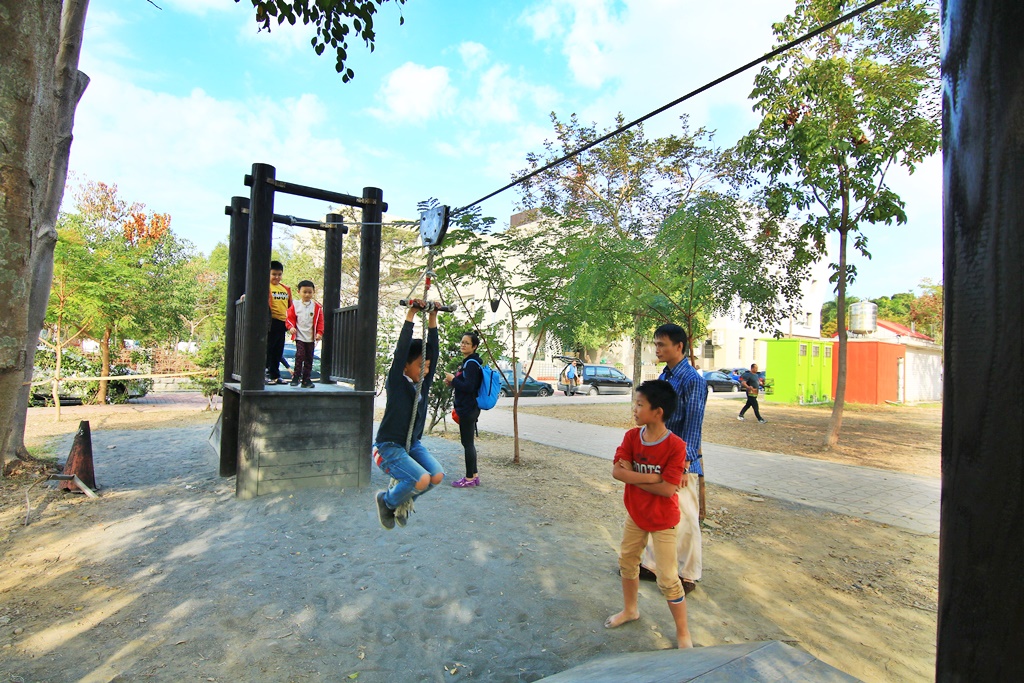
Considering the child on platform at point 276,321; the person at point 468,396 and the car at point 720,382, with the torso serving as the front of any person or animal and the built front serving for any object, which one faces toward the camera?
the child on platform

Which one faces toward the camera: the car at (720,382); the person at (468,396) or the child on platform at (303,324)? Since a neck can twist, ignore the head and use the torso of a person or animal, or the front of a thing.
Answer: the child on platform

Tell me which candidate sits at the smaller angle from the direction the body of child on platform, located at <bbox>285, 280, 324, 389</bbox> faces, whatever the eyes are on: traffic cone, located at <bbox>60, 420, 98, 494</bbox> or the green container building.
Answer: the traffic cone

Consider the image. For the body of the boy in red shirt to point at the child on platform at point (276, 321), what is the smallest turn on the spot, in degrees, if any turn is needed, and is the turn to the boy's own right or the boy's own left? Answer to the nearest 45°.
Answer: approximately 90° to the boy's own right

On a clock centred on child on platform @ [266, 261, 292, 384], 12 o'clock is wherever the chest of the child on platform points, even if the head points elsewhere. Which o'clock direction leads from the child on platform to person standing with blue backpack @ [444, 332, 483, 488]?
The person standing with blue backpack is roughly at 10 o'clock from the child on platform.

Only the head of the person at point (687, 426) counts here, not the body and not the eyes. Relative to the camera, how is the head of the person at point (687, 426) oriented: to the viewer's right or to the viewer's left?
to the viewer's left

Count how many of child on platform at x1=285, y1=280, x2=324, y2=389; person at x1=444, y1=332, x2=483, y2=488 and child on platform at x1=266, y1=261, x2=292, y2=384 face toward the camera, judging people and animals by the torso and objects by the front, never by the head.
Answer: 2

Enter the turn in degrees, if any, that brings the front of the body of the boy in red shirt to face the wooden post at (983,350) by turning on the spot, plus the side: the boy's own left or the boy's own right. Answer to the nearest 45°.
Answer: approximately 45° to the boy's own left

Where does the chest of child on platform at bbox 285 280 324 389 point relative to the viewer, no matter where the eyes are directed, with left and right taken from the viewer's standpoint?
facing the viewer

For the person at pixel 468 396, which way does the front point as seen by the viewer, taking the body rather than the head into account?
to the viewer's left

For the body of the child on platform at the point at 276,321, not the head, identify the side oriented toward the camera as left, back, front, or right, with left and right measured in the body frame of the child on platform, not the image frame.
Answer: front
